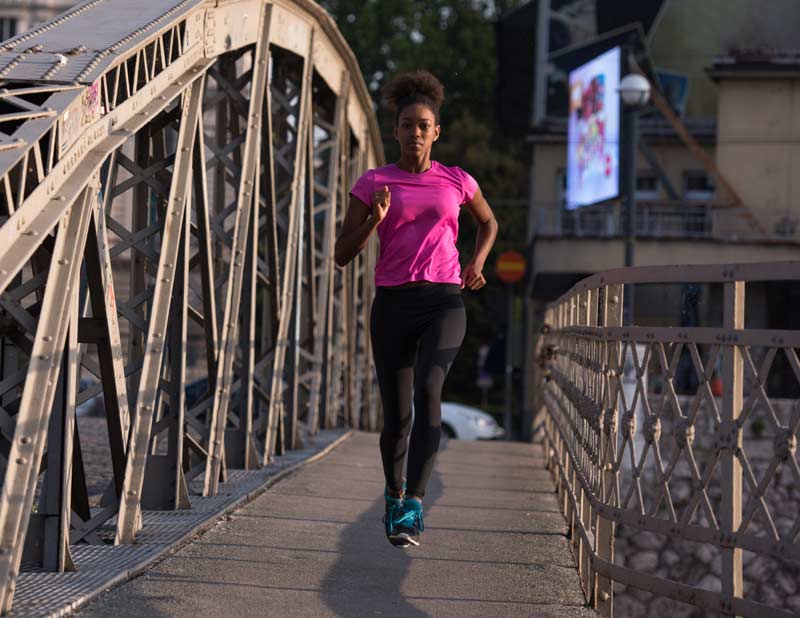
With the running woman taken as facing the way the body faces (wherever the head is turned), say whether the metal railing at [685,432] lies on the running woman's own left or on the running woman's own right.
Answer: on the running woman's own left

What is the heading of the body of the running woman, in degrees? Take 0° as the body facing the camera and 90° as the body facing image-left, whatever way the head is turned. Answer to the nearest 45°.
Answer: approximately 0°

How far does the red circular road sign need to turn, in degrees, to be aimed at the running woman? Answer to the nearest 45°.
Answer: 0° — it already faces them

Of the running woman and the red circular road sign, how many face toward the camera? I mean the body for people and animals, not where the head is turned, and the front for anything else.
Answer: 2

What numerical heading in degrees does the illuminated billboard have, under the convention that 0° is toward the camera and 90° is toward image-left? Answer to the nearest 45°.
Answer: approximately 45°

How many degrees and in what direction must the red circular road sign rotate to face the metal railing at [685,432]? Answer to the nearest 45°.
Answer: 0° — it already faces it
